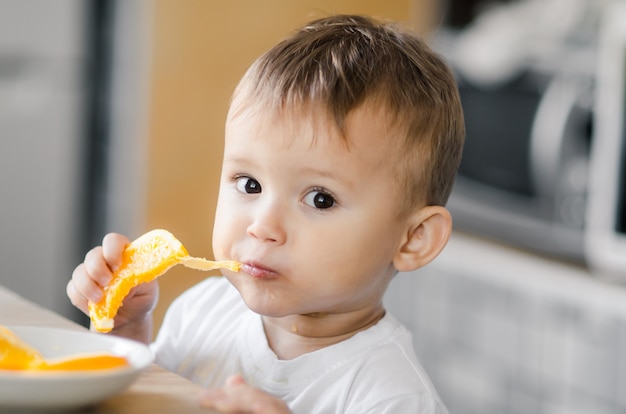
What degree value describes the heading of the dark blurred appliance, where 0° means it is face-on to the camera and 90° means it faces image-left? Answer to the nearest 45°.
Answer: approximately 45°
